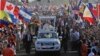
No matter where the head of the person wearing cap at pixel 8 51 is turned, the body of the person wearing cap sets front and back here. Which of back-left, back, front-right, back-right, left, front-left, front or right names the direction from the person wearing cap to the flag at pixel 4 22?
front

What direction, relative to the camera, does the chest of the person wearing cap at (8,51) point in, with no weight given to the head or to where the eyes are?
away from the camera
